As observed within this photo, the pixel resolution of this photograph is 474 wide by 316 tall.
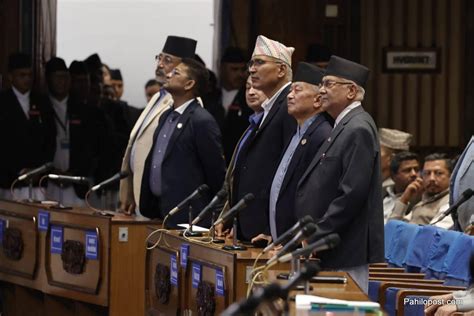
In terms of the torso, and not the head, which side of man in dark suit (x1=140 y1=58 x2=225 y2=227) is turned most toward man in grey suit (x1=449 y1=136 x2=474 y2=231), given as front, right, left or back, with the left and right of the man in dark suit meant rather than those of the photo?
left

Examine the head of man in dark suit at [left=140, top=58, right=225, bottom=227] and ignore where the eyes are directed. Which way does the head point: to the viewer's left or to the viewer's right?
to the viewer's left

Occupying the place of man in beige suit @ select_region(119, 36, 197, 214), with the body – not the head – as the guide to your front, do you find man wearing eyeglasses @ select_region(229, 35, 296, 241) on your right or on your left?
on your left

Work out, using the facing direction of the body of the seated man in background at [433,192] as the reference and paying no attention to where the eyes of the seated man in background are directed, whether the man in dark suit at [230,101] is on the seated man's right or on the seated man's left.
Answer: on the seated man's right

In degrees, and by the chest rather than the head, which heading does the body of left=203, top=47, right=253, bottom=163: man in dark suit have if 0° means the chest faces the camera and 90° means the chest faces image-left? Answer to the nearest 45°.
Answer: approximately 0°

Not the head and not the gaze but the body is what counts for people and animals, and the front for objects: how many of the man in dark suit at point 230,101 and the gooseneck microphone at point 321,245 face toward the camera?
1

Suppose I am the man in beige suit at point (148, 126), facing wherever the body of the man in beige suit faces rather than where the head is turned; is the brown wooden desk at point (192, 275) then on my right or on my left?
on my left

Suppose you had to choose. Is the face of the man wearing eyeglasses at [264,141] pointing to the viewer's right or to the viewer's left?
to the viewer's left
